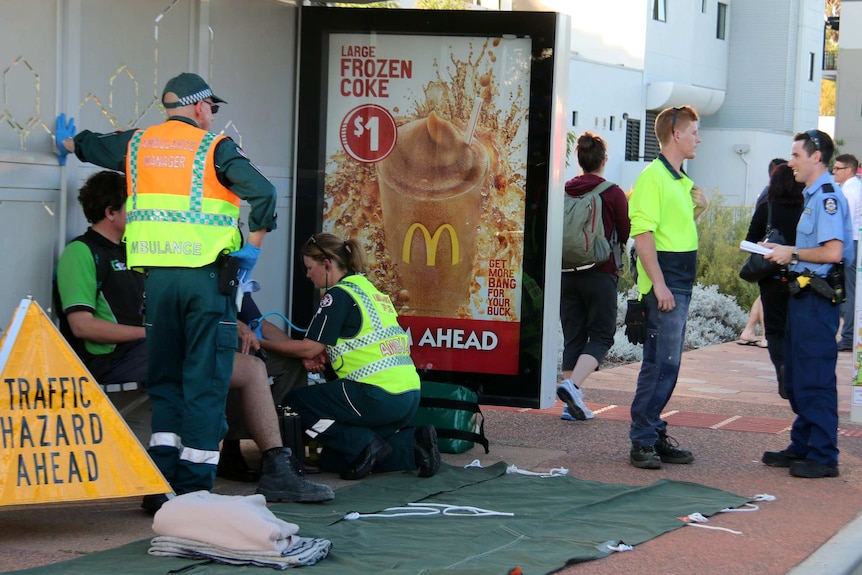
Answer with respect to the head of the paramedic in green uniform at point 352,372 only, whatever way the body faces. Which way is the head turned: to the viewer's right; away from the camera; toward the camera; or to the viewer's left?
to the viewer's left

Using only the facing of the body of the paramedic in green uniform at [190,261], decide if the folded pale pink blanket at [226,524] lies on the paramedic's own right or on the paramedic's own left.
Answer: on the paramedic's own right

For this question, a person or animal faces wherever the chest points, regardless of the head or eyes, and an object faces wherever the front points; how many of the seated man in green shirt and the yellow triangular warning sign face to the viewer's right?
1

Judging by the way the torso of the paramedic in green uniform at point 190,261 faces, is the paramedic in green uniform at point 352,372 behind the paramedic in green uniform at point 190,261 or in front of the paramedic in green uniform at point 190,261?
in front

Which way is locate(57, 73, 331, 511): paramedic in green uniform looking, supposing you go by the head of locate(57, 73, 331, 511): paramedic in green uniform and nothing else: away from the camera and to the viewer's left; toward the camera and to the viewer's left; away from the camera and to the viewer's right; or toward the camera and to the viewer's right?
away from the camera and to the viewer's right

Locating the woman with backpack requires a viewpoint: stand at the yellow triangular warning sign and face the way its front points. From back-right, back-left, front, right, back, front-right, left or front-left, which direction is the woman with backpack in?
back-left

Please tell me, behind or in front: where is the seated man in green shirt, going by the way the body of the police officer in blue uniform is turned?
in front

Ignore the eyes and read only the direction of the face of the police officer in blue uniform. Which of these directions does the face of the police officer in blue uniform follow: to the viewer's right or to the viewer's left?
to the viewer's left

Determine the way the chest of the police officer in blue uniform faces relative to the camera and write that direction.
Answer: to the viewer's left

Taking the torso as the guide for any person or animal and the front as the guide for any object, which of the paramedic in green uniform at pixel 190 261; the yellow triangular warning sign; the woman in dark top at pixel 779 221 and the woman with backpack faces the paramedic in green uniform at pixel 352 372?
the paramedic in green uniform at pixel 190 261

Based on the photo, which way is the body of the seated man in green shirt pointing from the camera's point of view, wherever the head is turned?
to the viewer's right

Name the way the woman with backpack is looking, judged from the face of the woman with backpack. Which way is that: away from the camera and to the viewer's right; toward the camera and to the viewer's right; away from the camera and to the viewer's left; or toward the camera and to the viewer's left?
away from the camera and to the viewer's right

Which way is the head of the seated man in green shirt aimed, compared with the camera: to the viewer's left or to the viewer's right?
to the viewer's right
